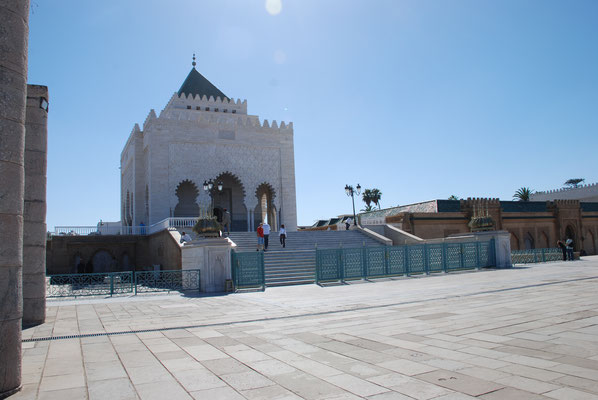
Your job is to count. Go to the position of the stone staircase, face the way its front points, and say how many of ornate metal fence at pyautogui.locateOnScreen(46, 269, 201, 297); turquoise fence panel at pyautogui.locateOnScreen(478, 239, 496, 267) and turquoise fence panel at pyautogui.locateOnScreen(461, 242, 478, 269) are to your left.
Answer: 2

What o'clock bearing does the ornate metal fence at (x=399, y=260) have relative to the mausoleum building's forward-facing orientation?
The ornate metal fence is roughly at 11 o'clock from the mausoleum building.

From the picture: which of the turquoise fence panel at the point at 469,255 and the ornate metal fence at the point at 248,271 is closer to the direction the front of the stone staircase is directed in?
the ornate metal fence

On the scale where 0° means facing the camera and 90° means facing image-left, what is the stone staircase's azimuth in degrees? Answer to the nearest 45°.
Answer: approximately 0°

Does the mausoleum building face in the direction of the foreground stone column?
yes

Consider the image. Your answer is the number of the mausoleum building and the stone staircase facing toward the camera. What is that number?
2

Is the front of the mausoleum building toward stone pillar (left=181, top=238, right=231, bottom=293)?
yes

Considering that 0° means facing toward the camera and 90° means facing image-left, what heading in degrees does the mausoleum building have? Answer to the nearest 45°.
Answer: approximately 0°

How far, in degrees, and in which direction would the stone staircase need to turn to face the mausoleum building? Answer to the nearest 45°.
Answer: approximately 135° to its right
